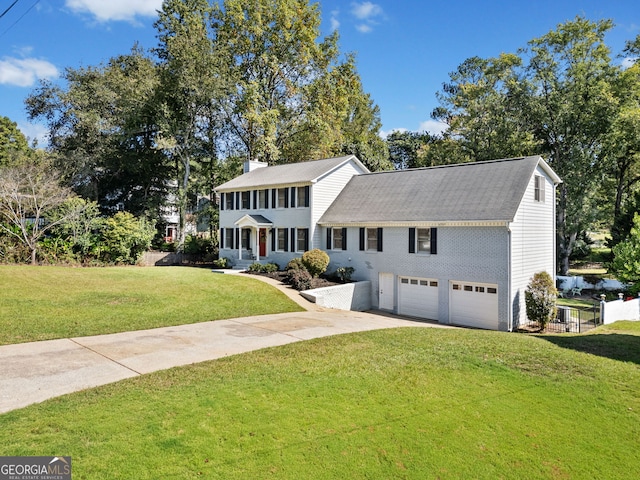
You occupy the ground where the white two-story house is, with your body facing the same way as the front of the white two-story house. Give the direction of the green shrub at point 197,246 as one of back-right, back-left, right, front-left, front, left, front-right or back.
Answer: right

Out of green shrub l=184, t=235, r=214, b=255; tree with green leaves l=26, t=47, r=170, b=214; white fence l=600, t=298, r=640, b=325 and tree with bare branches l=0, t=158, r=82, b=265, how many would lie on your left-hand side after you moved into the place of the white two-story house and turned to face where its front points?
1

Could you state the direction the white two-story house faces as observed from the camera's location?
facing the viewer and to the left of the viewer

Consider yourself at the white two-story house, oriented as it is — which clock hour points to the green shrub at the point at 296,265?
The green shrub is roughly at 10 o'clock from the white two-story house.

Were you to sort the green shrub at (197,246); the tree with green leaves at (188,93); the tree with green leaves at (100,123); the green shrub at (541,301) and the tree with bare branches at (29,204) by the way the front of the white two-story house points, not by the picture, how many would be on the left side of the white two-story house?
1

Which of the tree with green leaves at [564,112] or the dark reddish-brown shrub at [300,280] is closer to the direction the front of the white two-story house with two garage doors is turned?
the dark reddish-brown shrub
